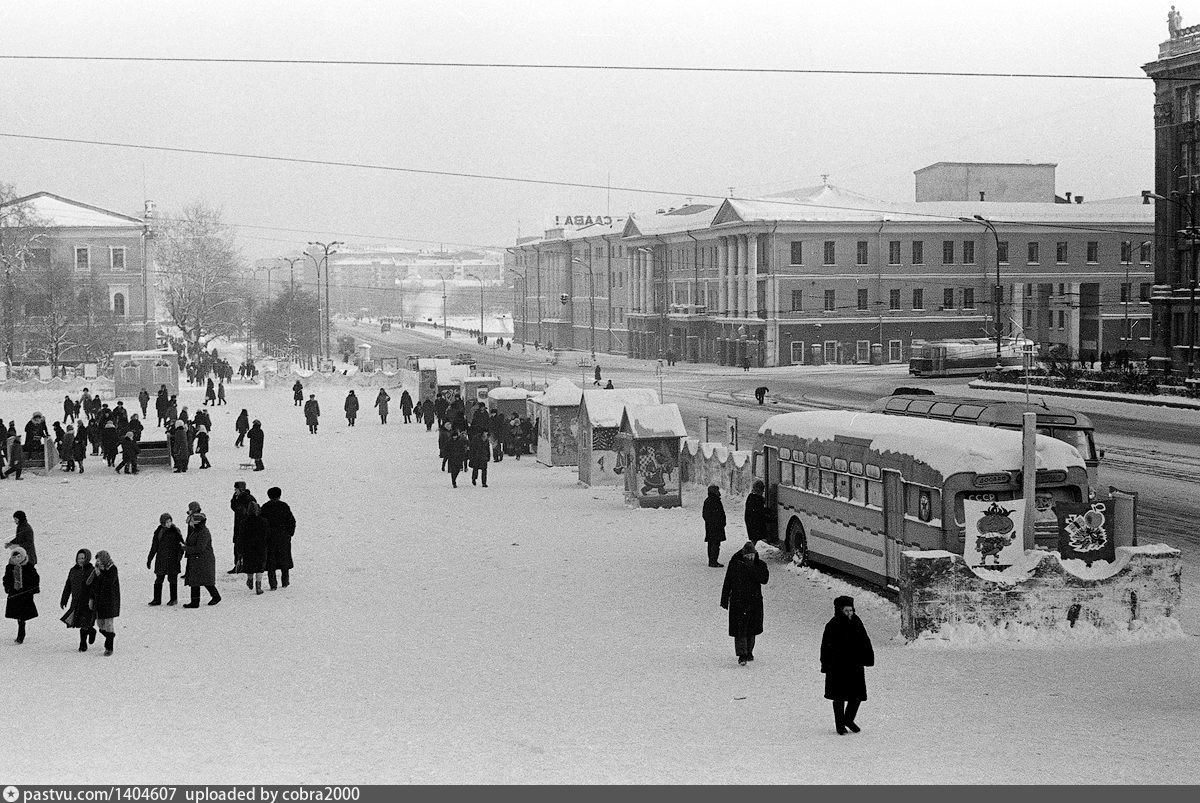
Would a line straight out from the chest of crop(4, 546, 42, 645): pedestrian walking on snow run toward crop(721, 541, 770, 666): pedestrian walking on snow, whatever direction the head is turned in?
no

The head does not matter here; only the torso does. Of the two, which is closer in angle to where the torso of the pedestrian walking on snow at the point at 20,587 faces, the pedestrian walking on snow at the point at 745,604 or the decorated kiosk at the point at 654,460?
the pedestrian walking on snow

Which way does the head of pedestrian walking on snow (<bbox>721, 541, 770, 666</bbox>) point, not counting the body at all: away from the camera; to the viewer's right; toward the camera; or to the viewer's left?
toward the camera

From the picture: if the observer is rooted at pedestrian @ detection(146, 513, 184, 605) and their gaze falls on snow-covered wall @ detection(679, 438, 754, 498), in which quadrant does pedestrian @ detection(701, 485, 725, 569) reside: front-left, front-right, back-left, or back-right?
front-right

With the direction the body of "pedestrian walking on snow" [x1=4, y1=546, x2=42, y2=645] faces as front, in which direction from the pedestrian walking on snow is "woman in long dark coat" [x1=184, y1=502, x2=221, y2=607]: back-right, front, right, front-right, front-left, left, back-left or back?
back-left

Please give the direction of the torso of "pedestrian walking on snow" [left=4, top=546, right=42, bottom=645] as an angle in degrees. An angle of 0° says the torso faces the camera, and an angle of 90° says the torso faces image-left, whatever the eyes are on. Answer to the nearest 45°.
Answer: approximately 0°

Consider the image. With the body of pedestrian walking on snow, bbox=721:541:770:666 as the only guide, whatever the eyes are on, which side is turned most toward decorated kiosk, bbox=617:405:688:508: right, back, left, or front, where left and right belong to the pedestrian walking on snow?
back

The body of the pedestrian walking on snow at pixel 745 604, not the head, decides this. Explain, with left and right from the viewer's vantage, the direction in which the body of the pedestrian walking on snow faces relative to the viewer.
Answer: facing the viewer

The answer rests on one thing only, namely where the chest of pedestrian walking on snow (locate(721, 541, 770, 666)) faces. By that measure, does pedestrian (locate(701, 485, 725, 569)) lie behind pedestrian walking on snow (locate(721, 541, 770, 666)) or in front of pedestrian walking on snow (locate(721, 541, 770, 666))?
behind

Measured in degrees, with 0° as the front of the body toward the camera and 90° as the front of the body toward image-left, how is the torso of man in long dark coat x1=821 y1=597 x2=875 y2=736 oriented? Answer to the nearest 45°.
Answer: approximately 315°

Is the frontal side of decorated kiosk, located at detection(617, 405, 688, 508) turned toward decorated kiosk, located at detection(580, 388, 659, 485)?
no

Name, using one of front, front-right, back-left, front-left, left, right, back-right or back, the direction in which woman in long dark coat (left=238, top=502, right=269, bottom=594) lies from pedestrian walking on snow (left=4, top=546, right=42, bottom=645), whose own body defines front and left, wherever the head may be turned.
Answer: back-left
